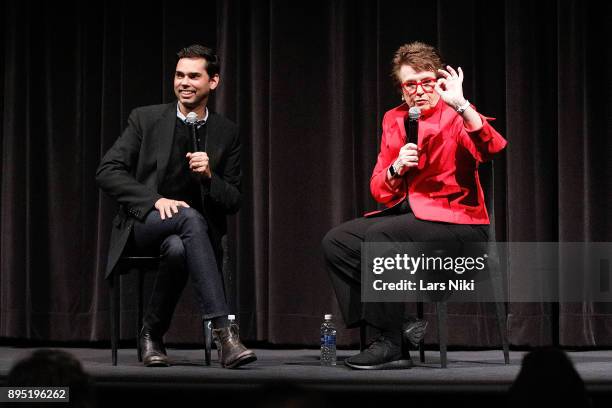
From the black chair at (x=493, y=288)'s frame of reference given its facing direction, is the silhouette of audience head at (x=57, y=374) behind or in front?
in front

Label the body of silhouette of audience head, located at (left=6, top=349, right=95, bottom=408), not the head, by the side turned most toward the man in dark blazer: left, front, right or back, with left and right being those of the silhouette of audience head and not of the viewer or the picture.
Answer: front

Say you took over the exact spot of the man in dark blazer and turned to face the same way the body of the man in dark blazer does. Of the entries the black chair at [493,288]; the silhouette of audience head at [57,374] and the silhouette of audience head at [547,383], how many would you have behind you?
0

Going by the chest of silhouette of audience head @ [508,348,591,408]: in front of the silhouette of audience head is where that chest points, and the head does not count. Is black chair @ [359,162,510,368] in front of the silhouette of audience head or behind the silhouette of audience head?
in front

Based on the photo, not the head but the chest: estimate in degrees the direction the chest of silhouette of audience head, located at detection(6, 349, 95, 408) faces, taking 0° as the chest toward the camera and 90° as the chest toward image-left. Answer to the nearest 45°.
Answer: approximately 180°

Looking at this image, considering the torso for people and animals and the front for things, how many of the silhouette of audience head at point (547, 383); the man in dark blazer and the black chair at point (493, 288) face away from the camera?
1

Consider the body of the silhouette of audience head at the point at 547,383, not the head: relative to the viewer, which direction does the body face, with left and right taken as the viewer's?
facing away from the viewer

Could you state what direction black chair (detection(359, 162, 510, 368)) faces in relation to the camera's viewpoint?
facing the viewer and to the left of the viewer

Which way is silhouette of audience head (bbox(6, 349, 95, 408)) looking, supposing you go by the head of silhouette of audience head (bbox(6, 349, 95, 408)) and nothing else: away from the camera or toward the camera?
away from the camera

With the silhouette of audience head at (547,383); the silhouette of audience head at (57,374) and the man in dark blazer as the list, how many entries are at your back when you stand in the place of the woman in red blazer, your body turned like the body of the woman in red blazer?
0
